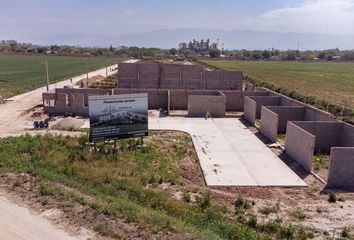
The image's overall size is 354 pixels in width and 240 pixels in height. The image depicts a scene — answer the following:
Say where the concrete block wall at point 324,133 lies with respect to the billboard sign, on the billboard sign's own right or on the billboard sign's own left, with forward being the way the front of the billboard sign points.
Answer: on the billboard sign's own left

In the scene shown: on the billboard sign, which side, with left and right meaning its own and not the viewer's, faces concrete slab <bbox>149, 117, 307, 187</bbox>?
left

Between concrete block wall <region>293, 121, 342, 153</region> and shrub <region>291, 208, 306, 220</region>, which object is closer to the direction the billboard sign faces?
the shrub

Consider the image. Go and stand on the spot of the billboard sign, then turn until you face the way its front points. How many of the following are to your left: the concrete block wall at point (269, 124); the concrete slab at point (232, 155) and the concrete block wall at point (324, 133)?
3

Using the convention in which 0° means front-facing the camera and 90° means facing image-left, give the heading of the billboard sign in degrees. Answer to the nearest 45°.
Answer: approximately 0°

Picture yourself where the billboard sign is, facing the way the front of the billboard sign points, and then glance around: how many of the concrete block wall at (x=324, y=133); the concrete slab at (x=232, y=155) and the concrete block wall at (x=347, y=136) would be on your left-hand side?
3

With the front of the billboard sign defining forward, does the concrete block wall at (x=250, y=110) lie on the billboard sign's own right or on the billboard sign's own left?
on the billboard sign's own left

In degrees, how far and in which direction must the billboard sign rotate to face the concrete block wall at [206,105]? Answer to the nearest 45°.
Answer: approximately 135° to its left

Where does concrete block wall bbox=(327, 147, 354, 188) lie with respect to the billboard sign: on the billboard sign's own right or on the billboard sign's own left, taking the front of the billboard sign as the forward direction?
on the billboard sign's own left

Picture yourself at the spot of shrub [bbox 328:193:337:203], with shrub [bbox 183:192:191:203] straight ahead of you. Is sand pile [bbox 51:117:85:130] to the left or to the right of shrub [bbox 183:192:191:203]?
right

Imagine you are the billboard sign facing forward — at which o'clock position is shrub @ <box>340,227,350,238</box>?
The shrub is roughly at 11 o'clock from the billboard sign.
